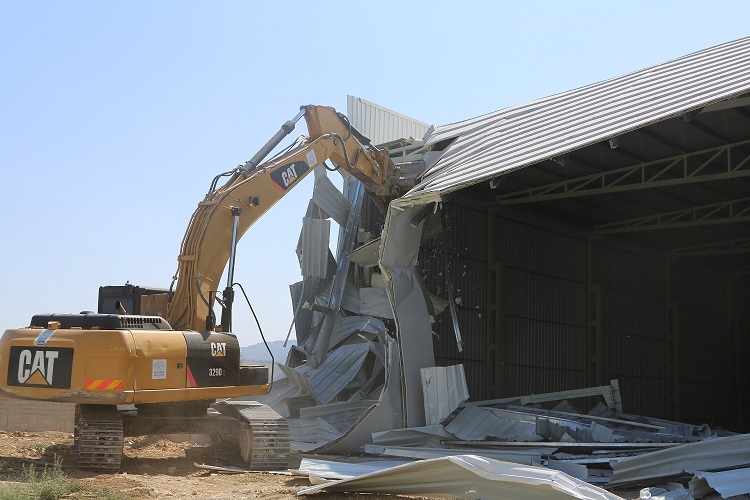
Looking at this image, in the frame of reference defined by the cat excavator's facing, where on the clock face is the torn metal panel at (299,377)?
The torn metal panel is roughly at 11 o'clock from the cat excavator.

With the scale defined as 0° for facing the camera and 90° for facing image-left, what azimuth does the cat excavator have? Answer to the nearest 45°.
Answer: approximately 225°

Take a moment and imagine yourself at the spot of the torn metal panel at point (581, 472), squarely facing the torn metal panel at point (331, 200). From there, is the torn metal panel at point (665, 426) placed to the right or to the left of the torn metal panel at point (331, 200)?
right

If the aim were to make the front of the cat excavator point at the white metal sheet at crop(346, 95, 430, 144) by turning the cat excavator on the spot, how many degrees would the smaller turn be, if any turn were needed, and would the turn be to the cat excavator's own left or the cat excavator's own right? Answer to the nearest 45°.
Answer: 0° — it already faces it

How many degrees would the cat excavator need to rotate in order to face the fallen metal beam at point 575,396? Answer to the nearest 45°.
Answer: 0° — it already faces it

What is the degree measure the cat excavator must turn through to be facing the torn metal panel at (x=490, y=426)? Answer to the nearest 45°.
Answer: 0° — it already faces it

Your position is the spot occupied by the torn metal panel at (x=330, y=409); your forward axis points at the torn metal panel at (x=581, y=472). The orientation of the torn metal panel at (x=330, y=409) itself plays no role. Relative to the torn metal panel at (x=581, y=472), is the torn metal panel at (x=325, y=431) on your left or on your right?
right
